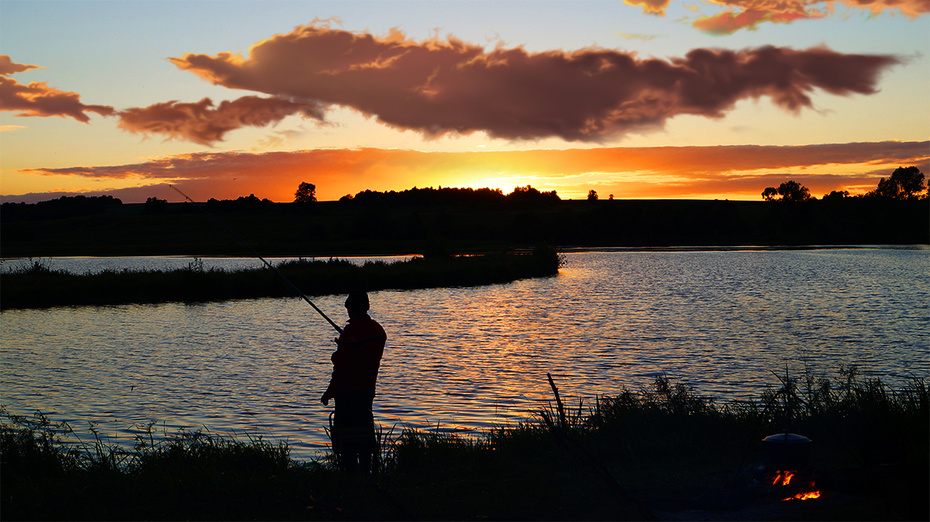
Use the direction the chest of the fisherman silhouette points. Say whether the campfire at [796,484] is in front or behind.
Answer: behind

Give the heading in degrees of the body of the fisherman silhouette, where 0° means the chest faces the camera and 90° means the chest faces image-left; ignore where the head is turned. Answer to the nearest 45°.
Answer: approximately 135°

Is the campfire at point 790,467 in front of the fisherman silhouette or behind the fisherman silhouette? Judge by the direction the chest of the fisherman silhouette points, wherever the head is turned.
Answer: behind
